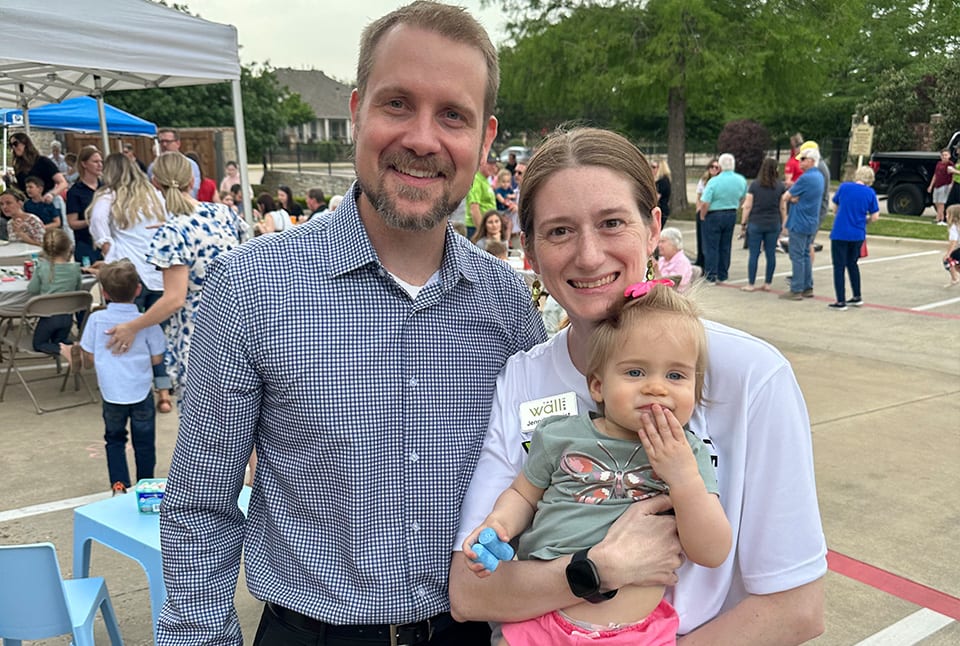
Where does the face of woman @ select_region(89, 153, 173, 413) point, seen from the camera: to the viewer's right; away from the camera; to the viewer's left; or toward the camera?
away from the camera

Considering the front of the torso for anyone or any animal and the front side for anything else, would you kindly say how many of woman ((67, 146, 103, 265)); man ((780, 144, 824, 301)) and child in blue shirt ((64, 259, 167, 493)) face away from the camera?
1

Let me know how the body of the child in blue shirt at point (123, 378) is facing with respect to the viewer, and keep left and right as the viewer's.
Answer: facing away from the viewer

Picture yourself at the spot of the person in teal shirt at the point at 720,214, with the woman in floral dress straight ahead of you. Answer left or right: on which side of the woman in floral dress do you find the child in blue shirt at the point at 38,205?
right

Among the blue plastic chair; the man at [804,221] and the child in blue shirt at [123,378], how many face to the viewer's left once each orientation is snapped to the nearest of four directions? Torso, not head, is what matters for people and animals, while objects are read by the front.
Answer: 1

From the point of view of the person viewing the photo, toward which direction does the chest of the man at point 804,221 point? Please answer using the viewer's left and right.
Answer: facing to the left of the viewer

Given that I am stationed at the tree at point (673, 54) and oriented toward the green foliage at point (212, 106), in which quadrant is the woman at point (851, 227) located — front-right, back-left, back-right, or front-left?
back-left

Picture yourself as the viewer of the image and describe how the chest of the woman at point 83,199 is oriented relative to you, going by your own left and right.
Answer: facing the viewer and to the right of the viewer

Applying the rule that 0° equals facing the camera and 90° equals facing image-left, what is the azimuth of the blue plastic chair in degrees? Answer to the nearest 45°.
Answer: approximately 225°
